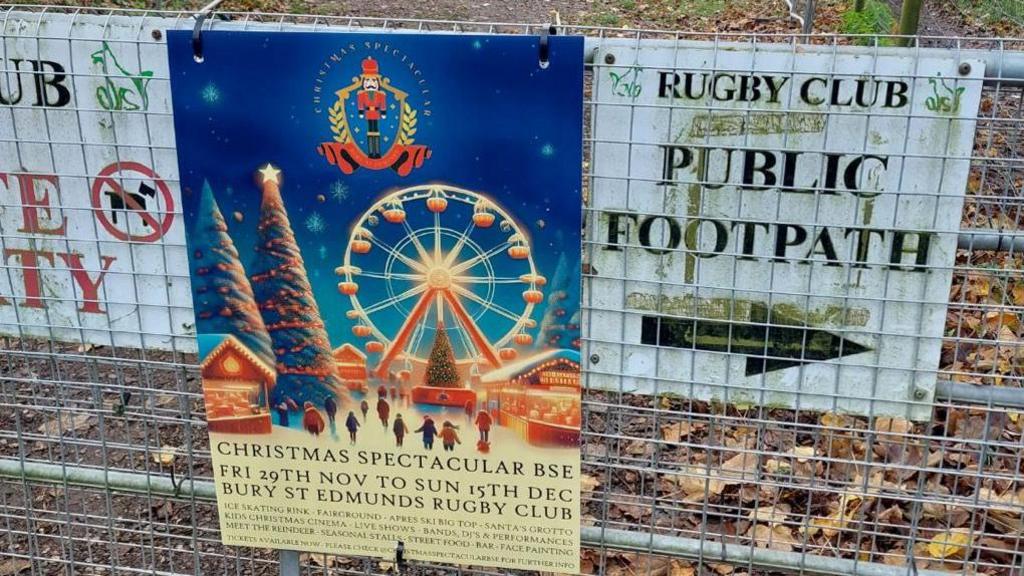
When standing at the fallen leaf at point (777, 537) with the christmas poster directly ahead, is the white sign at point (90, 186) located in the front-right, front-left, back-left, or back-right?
front-right

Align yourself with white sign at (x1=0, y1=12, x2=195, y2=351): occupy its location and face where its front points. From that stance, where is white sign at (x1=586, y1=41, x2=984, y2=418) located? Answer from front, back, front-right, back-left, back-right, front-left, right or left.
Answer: front-left

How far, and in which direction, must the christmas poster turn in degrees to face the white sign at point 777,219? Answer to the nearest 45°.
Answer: approximately 90° to its left

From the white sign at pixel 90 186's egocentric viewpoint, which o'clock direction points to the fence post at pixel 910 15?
The fence post is roughly at 8 o'clock from the white sign.

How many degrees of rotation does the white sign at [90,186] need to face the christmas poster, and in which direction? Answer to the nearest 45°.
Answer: approximately 45° to its left

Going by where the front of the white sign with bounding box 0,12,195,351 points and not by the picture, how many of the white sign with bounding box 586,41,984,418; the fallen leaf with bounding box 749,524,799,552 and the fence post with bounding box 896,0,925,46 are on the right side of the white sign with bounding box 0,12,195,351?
0

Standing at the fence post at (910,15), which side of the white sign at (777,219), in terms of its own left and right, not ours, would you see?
back

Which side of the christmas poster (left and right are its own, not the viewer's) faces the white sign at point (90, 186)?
right

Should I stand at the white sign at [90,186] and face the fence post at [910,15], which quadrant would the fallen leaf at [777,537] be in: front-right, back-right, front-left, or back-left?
front-right

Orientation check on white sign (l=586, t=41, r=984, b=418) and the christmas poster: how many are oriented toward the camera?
2

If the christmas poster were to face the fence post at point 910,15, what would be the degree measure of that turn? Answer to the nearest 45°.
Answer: approximately 135° to its left

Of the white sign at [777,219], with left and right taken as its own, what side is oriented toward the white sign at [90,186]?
right

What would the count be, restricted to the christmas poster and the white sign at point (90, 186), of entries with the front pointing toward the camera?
2

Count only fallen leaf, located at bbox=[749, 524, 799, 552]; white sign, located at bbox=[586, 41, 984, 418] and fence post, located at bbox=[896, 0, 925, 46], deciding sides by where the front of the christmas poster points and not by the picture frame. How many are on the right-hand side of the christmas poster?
0

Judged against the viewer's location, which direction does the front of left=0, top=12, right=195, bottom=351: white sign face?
facing the viewer

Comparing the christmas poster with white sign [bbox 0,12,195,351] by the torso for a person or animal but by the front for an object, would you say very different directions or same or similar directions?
same or similar directions

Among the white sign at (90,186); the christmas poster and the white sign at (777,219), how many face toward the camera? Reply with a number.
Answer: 3

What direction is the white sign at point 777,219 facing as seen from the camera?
toward the camera
